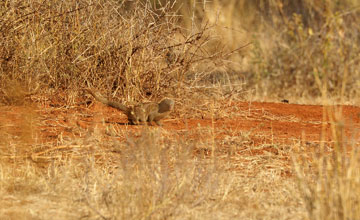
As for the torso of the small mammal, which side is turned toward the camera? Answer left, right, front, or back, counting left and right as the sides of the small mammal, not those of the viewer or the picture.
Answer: right

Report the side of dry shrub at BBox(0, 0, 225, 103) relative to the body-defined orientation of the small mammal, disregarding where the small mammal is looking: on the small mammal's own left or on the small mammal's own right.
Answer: on the small mammal's own left
